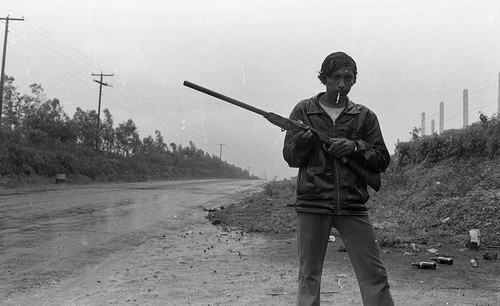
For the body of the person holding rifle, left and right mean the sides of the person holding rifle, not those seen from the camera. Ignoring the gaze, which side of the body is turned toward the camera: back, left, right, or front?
front

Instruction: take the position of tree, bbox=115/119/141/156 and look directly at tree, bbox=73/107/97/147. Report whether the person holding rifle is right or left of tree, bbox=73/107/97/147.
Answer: left

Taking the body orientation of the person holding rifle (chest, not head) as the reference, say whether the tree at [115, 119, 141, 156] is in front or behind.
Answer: behind

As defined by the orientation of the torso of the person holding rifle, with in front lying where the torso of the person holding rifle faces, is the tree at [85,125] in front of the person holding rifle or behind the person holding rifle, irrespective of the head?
behind
